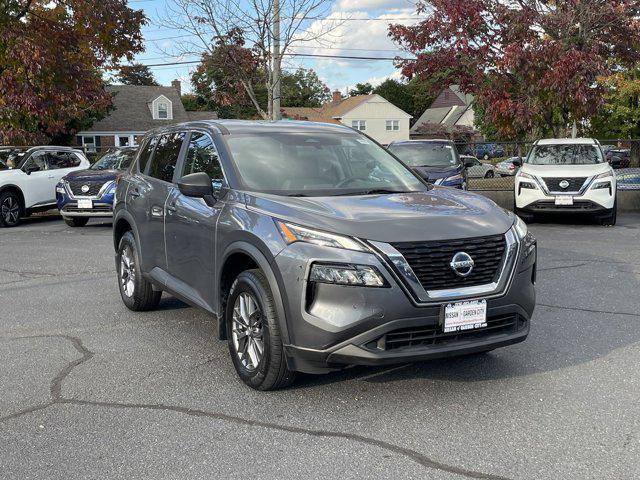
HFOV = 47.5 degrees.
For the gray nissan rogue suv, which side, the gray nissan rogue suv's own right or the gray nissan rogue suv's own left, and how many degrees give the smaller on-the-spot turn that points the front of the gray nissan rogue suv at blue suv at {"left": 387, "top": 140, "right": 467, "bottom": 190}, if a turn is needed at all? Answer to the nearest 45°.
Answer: approximately 135° to the gray nissan rogue suv's own left

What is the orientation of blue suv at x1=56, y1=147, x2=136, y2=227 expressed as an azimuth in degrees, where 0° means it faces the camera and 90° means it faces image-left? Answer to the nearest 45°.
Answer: approximately 45°

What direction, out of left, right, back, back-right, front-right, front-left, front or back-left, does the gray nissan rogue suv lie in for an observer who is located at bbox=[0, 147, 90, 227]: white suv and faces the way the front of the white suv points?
front-left

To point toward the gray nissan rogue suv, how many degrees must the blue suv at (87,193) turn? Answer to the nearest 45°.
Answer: approximately 45° to its left

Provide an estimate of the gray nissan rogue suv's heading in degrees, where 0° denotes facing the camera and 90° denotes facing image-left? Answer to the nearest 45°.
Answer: approximately 315°
